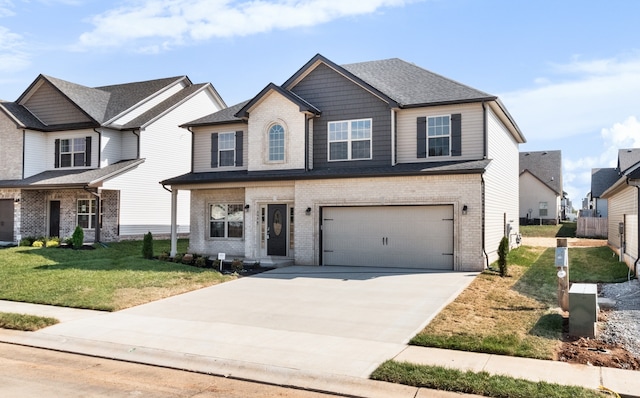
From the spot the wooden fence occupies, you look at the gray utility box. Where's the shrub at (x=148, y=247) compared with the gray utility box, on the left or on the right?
right

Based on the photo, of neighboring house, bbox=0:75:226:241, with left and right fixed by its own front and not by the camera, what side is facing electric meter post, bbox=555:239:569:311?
left

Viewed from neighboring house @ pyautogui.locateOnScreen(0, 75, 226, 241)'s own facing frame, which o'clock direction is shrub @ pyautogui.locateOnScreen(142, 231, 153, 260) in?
The shrub is roughly at 10 o'clock from the neighboring house.

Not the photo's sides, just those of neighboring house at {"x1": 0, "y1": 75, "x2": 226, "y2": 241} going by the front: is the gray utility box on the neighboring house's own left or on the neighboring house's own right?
on the neighboring house's own left

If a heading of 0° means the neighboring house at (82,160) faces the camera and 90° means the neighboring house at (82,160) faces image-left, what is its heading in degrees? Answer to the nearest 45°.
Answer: approximately 45°

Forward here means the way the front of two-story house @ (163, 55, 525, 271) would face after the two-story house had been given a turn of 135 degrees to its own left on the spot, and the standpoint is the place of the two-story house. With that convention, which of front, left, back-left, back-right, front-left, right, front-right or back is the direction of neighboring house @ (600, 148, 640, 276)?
front

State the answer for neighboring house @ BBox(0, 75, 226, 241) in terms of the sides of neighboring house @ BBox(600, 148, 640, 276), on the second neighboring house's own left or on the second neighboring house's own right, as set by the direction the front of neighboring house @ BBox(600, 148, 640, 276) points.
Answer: on the second neighboring house's own right

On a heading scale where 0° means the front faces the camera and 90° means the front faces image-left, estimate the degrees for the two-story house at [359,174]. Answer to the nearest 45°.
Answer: approximately 45°

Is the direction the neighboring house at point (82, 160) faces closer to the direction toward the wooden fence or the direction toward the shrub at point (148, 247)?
the shrub

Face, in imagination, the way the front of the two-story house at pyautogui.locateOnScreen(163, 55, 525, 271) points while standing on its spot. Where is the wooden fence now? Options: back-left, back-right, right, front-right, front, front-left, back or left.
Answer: back

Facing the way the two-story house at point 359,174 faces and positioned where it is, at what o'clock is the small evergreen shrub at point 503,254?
The small evergreen shrub is roughly at 9 o'clock from the two-story house.

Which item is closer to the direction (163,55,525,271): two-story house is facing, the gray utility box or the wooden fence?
the gray utility box

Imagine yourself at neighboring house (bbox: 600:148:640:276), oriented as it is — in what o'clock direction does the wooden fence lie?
The wooden fence is roughly at 6 o'clock from the neighboring house.
